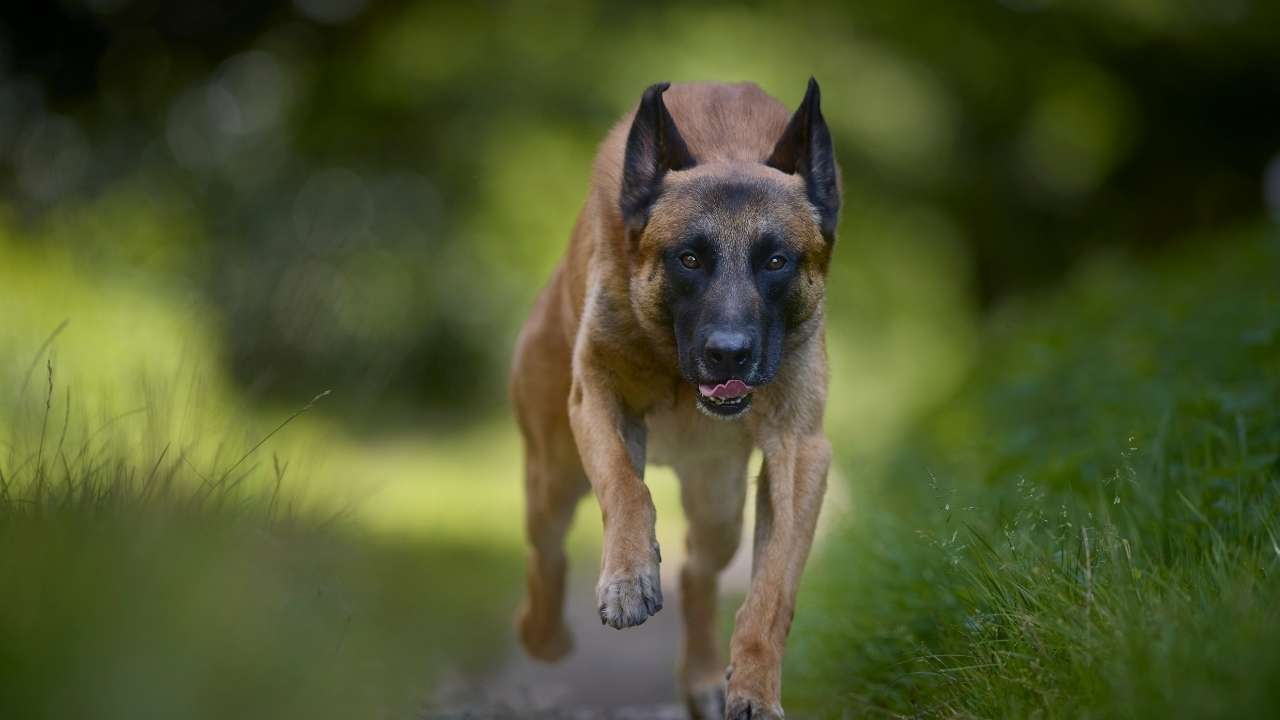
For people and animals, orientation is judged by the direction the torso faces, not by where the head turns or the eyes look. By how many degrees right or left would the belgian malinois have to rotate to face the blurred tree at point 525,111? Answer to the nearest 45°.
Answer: approximately 180°

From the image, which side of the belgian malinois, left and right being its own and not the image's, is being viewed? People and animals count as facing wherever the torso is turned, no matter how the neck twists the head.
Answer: front
